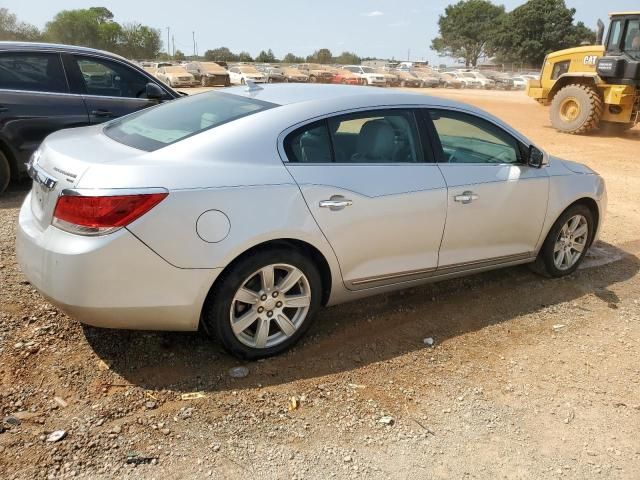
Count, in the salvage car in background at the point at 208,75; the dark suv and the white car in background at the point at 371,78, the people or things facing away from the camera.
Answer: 0

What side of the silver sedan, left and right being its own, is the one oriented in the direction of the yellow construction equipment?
front

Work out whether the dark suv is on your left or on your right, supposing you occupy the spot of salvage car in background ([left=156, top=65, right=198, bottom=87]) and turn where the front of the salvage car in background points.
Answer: on your right

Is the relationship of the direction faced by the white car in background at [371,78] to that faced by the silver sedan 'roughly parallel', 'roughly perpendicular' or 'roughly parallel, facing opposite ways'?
roughly perpendicular

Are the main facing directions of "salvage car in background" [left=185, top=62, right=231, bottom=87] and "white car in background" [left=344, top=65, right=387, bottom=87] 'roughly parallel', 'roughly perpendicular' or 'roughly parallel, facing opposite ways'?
roughly parallel

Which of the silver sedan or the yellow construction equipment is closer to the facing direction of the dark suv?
the yellow construction equipment

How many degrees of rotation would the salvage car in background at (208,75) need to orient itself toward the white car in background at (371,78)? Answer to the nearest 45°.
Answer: approximately 90° to its left

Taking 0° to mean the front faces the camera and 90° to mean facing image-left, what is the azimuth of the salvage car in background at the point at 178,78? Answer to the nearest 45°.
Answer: approximately 315°

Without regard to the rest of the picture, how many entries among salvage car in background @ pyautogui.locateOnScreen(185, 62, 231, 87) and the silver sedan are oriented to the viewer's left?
0

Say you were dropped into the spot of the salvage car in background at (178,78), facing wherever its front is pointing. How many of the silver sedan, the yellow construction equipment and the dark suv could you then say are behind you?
0

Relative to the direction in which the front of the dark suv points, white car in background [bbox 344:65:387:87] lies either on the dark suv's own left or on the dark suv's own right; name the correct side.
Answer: on the dark suv's own left

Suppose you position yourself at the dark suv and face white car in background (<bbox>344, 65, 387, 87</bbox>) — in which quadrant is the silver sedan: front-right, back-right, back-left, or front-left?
back-right

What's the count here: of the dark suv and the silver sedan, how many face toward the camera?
0

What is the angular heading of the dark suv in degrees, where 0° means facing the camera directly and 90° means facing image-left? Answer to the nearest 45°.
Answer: approximately 270°

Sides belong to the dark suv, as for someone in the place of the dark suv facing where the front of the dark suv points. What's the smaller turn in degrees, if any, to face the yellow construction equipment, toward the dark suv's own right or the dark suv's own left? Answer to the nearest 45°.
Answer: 0° — it already faces it

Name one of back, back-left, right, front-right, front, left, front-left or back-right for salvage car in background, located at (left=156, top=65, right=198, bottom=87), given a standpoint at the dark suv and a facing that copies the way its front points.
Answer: left

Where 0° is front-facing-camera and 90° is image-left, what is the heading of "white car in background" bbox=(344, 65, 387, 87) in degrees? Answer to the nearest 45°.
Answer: approximately 315°

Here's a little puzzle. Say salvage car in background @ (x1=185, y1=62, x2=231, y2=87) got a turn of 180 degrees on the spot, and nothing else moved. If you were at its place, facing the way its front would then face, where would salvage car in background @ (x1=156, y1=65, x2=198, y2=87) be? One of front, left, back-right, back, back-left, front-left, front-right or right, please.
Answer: left

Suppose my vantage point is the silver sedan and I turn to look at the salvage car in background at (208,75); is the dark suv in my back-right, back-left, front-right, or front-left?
front-left

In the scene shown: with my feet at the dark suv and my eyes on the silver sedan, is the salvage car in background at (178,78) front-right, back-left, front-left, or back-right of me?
back-left

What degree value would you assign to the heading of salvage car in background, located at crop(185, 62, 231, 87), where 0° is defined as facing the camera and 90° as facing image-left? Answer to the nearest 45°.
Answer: approximately 315°

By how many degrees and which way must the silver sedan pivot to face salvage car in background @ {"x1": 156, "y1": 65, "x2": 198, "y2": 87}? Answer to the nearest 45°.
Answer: approximately 45° to its left
